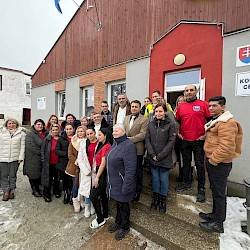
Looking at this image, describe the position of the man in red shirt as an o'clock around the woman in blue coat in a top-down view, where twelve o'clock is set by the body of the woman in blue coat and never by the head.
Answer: The man in red shirt is roughly at 7 o'clock from the woman in blue coat.

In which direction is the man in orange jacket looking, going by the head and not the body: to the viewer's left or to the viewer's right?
to the viewer's left

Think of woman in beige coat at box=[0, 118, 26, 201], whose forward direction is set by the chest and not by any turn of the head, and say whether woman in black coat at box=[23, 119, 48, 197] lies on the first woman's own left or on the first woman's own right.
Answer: on the first woman's own left

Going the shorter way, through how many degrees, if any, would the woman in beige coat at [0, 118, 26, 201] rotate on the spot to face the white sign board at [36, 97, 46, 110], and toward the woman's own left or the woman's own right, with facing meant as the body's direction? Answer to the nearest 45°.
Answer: approximately 180°

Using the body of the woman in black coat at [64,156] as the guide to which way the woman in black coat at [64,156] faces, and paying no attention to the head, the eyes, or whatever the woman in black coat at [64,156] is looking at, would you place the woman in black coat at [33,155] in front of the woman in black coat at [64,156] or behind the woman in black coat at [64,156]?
behind

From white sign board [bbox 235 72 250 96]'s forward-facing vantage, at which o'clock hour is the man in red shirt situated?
The man in red shirt is roughly at 1 o'clock from the white sign board.

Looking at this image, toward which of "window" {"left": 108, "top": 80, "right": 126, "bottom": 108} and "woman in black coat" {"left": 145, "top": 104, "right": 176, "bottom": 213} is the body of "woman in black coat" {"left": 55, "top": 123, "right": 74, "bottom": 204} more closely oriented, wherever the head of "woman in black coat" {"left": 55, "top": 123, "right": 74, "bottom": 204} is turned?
the woman in black coat

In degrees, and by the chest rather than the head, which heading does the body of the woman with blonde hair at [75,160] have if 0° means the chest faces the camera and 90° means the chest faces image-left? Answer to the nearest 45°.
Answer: approximately 315°

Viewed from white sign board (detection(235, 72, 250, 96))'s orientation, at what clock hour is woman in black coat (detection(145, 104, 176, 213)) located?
The woman in black coat is roughly at 1 o'clock from the white sign board.

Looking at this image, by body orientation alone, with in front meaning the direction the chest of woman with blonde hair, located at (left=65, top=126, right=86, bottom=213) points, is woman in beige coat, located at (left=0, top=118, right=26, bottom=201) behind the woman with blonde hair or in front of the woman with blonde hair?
behind

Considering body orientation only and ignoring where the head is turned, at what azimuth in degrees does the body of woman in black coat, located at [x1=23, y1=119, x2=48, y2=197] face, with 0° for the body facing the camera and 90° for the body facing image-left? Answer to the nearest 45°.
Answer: approximately 315°

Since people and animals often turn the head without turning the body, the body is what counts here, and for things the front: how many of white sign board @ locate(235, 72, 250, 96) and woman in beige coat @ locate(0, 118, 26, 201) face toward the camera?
2
